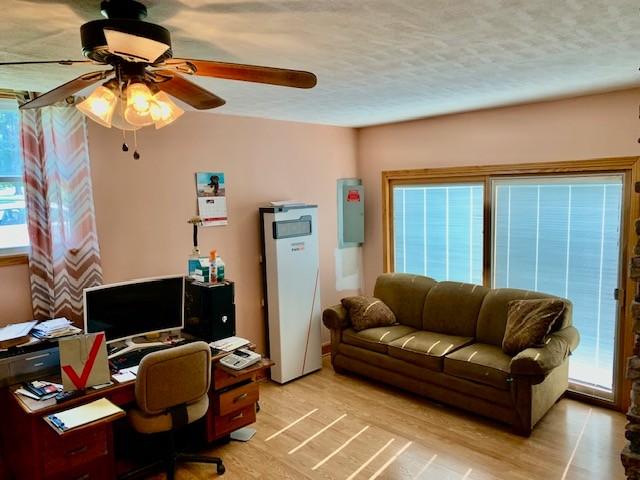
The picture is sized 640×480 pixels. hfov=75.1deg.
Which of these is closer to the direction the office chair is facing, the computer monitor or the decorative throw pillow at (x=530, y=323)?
the computer monitor

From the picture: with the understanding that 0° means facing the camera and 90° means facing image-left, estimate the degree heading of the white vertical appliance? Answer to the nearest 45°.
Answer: approximately 315°

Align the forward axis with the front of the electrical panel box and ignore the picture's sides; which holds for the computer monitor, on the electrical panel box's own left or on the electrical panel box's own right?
on the electrical panel box's own right

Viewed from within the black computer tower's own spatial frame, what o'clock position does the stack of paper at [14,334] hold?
The stack of paper is roughly at 4 o'clock from the black computer tower.

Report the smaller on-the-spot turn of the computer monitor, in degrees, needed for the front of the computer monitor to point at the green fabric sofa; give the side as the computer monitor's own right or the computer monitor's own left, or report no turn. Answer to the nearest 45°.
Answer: approximately 45° to the computer monitor's own left

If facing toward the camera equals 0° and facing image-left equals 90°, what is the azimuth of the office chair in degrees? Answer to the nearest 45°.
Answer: approximately 135°
